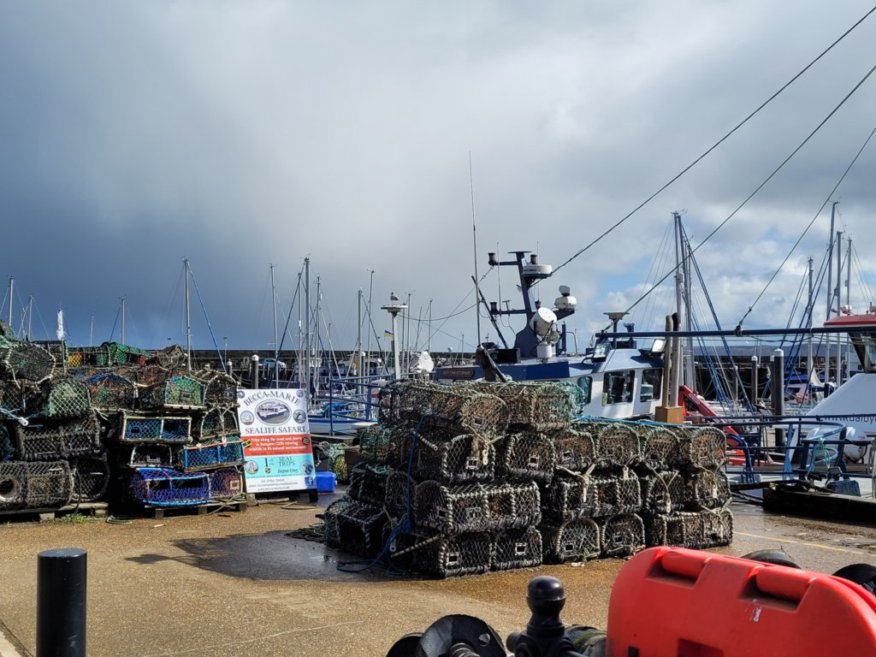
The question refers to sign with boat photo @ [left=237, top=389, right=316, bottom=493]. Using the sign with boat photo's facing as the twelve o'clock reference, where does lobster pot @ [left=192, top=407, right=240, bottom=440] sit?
The lobster pot is roughly at 2 o'clock from the sign with boat photo.

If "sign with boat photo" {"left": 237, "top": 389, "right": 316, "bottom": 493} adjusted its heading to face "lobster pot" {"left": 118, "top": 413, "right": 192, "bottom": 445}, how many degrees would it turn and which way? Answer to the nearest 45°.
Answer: approximately 45° to its right

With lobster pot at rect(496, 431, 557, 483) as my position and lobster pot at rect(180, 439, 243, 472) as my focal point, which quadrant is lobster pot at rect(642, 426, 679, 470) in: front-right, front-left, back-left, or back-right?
back-right

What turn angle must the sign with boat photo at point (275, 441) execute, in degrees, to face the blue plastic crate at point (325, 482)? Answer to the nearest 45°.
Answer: approximately 135° to its left

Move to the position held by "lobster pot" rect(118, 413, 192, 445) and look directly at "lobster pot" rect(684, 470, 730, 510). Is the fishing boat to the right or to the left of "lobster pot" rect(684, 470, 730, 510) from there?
left

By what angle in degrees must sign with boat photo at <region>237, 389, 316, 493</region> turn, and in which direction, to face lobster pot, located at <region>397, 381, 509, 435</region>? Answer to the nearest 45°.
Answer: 0° — it already faces it

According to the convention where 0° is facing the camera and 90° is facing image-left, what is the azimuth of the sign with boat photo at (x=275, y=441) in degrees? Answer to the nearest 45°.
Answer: approximately 0°

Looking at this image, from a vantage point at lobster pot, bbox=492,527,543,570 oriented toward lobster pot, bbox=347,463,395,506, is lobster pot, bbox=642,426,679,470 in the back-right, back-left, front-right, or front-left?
back-right

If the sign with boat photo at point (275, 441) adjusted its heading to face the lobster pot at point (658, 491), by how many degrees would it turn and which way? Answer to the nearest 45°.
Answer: approximately 45° to its left

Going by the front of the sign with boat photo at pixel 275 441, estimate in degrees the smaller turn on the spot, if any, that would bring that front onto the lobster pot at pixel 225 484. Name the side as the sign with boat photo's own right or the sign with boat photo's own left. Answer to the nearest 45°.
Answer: approximately 45° to the sign with boat photo's own right

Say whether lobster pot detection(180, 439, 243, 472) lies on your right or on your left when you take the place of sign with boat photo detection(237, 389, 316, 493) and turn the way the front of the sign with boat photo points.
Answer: on your right

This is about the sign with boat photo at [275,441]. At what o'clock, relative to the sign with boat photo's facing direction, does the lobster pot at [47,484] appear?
The lobster pot is roughly at 2 o'clock from the sign with boat photo.

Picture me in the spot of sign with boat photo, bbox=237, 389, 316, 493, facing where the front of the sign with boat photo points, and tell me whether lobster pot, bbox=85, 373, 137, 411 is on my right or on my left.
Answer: on my right
